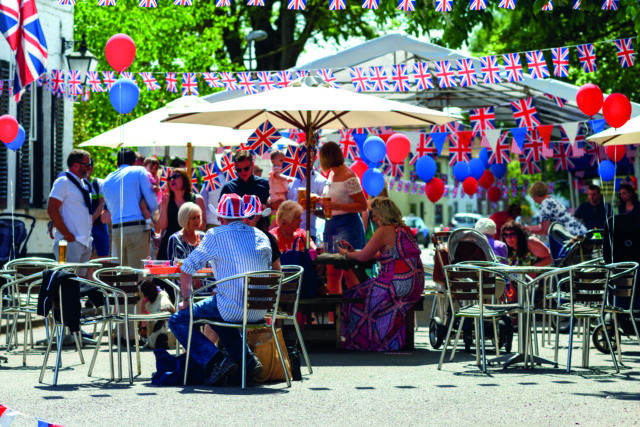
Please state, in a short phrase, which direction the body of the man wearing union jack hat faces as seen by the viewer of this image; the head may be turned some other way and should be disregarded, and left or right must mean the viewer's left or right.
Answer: facing away from the viewer and to the left of the viewer

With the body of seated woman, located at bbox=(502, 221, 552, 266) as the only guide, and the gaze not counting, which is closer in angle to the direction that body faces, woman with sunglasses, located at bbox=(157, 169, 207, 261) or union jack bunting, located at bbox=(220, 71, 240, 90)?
the woman with sunglasses

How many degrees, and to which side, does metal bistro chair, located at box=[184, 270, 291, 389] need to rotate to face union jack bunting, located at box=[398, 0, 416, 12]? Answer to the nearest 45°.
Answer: approximately 90° to its right

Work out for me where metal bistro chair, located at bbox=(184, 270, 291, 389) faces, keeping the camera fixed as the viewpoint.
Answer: facing away from the viewer and to the left of the viewer

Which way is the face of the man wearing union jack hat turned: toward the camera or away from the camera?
away from the camera

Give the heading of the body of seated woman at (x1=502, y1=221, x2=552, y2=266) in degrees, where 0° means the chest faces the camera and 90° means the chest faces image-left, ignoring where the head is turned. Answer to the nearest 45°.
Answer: approximately 45°

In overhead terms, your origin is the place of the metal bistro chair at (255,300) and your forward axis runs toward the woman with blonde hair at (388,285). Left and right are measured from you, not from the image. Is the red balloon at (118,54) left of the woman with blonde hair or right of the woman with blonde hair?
left

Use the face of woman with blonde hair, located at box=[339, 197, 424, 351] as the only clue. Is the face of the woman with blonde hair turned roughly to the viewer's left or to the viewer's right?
to the viewer's left

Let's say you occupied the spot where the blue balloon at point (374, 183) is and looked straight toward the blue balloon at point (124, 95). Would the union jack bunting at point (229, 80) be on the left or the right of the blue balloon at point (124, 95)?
right
